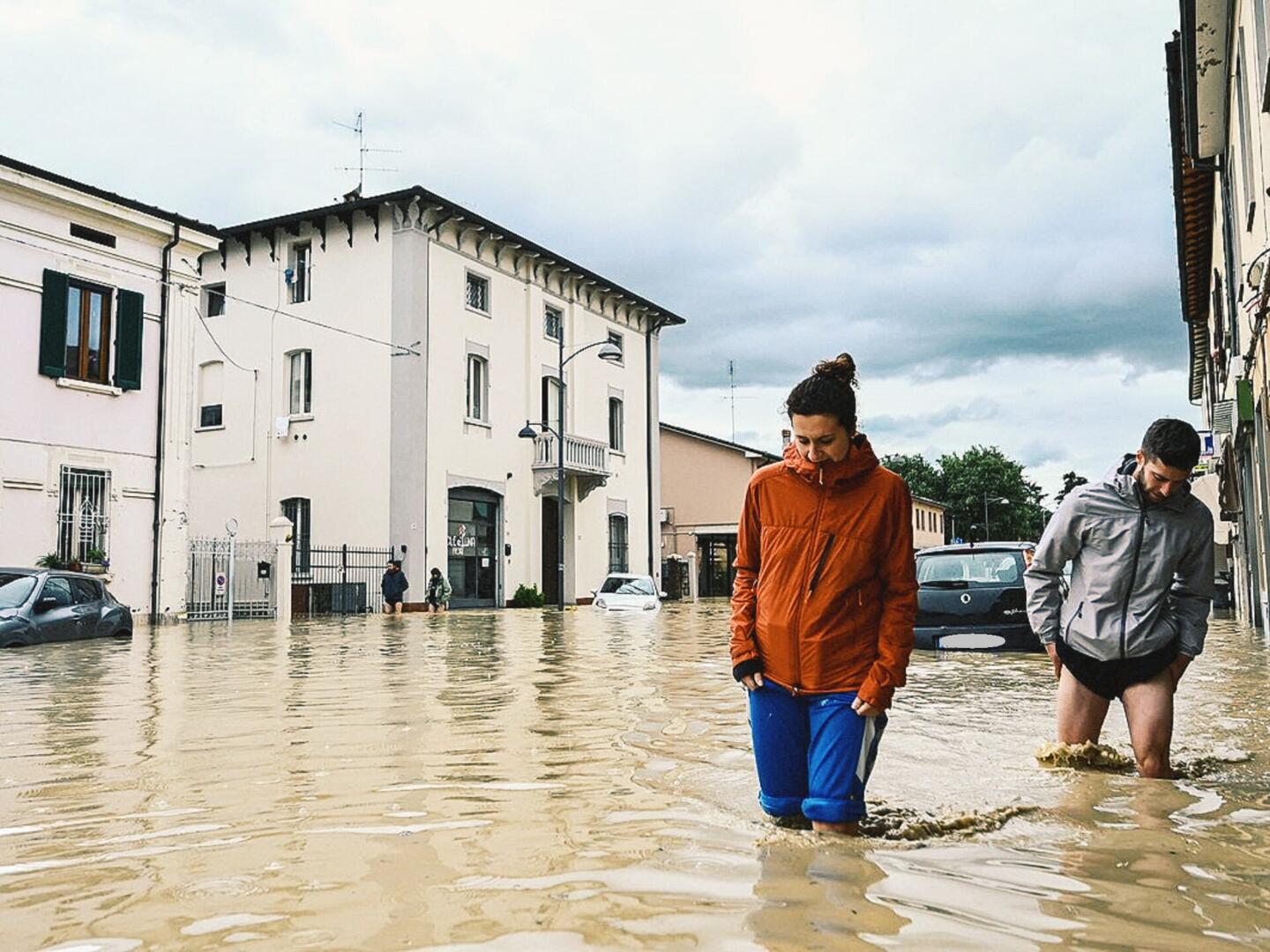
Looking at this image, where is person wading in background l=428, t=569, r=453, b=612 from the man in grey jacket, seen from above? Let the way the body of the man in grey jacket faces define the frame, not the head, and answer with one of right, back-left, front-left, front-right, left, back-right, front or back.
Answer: back-right

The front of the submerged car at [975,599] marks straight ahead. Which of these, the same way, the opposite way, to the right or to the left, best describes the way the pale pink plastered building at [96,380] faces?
to the right

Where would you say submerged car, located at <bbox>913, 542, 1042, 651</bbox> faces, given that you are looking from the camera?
facing away from the viewer

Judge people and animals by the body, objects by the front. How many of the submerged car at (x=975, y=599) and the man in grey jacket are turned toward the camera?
1

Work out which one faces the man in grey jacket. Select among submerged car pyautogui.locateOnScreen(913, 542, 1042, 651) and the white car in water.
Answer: the white car in water

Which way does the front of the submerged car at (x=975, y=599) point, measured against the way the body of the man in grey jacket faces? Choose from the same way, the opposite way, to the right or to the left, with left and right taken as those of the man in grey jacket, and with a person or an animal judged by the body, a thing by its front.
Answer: the opposite way

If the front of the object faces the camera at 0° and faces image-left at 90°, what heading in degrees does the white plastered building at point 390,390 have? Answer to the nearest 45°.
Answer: approximately 315°

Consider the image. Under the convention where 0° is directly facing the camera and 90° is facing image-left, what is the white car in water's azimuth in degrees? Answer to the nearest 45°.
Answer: approximately 0°

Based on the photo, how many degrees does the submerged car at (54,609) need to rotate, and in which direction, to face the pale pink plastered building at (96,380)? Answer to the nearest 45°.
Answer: approximately 135° to its right

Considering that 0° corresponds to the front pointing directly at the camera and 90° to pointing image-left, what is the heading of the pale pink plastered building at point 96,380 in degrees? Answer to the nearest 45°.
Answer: approximately 315°

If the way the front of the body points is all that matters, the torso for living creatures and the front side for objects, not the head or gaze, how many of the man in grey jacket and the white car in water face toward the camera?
2

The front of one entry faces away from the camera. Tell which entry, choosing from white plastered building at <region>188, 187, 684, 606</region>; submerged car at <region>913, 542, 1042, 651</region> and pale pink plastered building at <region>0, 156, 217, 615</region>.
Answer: the submerged car

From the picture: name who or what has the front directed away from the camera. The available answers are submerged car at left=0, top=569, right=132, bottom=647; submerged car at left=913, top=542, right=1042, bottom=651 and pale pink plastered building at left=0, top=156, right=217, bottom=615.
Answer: submerged car at left=913, top=542, right=1042, bottom=651

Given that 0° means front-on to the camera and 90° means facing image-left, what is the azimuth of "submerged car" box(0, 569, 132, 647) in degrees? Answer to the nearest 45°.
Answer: approximately 45°

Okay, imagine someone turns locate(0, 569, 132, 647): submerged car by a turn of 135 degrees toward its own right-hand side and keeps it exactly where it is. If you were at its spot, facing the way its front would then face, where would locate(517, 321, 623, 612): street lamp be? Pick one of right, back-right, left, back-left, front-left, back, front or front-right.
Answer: front-right
